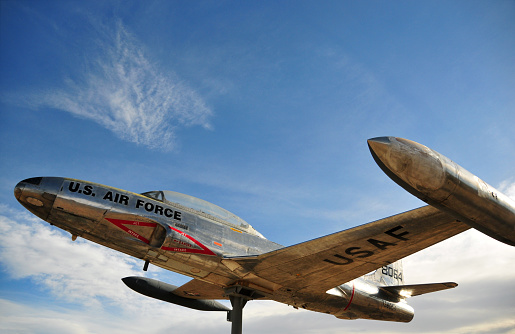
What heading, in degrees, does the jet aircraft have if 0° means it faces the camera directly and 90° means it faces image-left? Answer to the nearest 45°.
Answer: approximately 45°
